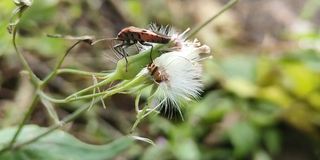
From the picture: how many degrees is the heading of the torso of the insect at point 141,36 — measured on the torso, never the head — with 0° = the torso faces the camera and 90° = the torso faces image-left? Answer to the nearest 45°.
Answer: approximately 90°
